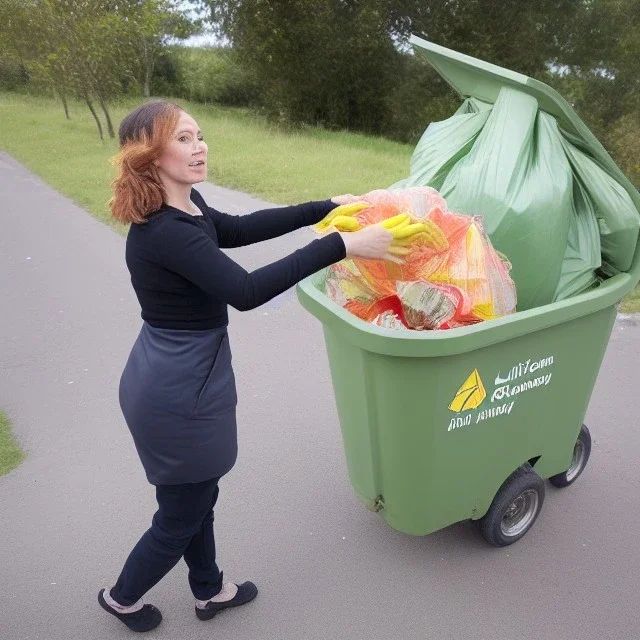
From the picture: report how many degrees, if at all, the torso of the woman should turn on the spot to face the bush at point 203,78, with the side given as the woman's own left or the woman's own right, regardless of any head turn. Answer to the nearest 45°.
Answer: approximately 90° to the woman's own left

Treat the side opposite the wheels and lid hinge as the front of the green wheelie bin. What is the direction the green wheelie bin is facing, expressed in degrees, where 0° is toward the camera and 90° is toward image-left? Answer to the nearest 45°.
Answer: approximately 45°

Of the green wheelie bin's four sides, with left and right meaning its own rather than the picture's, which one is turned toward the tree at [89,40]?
right

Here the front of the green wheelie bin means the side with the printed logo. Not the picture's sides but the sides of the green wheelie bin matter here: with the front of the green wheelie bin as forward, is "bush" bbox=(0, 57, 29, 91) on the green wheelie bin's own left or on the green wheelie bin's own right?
on the green wheelie bin's own right

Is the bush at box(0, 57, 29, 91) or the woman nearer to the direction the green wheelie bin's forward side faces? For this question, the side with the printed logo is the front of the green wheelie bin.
the woman

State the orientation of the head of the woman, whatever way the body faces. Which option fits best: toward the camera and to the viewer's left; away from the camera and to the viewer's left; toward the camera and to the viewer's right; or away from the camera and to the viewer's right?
toward the camera and to the viewer's right

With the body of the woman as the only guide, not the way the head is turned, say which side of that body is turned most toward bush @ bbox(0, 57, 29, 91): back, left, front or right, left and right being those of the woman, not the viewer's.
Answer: left

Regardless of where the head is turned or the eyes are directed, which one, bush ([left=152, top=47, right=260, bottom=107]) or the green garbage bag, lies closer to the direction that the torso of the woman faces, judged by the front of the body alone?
the green garbage bag

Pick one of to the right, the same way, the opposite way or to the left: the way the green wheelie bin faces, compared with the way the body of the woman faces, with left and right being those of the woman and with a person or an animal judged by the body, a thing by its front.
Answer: the opposite way

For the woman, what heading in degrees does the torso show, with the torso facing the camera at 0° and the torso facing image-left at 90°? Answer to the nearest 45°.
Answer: approximately 270°

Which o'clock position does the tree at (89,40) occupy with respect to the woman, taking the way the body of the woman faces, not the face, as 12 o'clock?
The tree is roughly at 9 o'clock from the woman.

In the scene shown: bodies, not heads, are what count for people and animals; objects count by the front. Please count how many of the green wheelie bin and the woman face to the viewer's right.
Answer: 1

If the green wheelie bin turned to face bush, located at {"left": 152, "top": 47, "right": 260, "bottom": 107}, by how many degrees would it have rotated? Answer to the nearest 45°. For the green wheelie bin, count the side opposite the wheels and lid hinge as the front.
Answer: approximately 90° to its right
